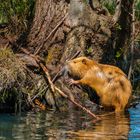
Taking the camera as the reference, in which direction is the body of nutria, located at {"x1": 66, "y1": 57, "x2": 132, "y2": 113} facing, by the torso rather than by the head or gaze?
to the viewer's left

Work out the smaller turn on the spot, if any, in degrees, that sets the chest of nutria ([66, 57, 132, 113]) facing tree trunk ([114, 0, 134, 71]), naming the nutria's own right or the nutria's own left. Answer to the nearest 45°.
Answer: approximately 90° to the nutria's own right
